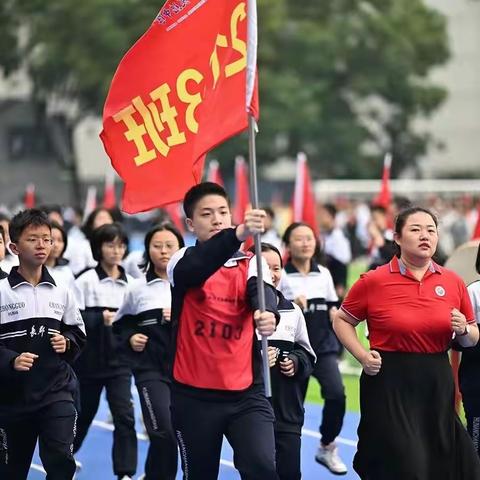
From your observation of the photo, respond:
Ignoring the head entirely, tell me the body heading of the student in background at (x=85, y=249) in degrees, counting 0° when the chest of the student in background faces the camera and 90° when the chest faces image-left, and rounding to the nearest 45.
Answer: approximately 315°

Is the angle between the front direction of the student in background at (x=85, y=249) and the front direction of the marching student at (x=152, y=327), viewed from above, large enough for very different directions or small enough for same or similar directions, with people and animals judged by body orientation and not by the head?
same or similar directions

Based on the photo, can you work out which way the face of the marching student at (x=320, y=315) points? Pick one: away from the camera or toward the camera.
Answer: toward the camera

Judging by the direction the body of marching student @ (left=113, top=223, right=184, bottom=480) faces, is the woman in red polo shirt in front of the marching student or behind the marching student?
in front

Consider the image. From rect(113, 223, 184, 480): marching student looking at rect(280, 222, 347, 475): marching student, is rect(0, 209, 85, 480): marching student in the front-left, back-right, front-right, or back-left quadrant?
back-right

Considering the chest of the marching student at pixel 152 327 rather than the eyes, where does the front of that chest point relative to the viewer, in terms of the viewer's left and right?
facing the viewer and to the right of the viewer

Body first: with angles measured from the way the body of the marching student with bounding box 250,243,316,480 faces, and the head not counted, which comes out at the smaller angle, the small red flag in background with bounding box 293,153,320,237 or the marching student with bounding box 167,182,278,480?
the marching student

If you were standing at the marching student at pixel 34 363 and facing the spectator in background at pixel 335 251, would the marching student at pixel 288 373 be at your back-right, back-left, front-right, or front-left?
front-right

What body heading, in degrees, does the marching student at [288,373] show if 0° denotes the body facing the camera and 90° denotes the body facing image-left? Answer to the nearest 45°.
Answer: approximately 0°
